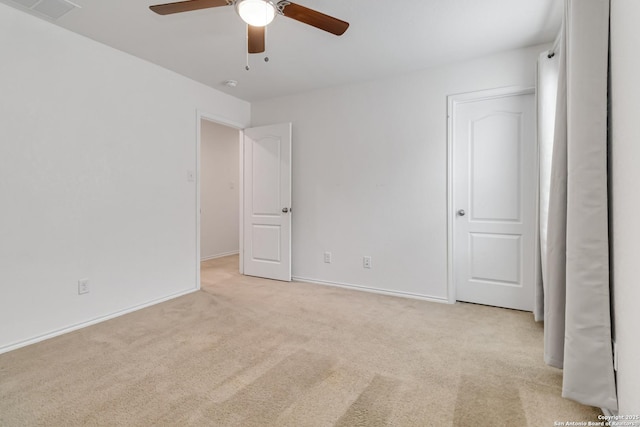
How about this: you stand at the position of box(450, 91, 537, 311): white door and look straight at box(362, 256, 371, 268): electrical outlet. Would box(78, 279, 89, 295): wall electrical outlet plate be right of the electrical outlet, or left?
left

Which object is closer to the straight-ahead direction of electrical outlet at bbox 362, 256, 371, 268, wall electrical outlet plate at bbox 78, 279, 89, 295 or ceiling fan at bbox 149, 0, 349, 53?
the ceiling fan

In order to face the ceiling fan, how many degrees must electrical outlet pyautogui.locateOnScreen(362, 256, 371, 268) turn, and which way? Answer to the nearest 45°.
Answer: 0° — it already faces it

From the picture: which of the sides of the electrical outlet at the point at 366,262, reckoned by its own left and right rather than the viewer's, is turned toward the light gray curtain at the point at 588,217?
front

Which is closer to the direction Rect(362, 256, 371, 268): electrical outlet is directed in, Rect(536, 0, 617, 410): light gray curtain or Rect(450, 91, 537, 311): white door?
the light gray curtain

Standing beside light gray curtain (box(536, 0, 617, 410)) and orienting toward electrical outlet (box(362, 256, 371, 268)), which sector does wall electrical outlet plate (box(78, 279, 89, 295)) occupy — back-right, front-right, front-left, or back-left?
front-left

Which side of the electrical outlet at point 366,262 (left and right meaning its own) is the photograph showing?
front

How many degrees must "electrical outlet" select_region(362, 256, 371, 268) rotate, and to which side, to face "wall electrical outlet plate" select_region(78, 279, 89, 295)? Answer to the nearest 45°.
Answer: approximately 45° to its right

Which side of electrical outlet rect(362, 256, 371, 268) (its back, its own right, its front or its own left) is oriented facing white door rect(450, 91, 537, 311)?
left

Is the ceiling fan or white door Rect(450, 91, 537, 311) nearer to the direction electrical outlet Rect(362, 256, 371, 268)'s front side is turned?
the ceiling fan

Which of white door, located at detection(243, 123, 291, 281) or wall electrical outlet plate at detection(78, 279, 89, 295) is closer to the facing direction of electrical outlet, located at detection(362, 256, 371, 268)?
the wall electrical outlet plate
